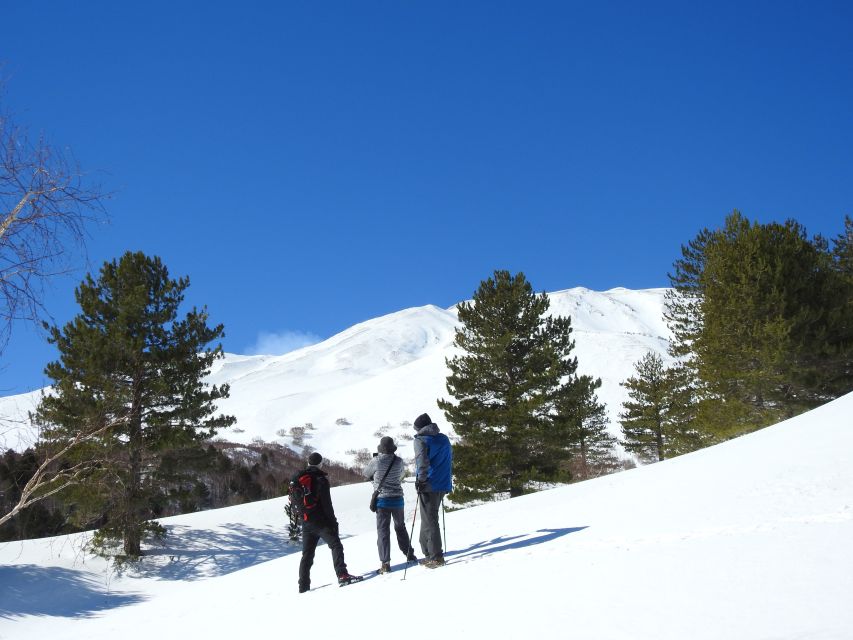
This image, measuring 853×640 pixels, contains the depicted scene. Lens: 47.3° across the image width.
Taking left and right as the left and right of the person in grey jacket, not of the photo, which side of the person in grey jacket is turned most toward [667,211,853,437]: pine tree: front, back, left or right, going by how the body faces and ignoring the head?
right

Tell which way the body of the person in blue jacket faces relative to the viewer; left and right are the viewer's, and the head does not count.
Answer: facing away from the viewer and to the left of the viewer

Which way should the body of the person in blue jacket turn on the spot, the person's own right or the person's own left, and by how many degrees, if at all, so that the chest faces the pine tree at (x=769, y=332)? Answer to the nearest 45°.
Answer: approximately 90° to the person's own right

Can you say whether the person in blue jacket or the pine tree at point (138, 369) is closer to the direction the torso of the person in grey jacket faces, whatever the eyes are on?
the pine tree

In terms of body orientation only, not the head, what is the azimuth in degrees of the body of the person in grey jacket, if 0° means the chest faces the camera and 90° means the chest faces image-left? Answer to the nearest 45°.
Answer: approximately 135°

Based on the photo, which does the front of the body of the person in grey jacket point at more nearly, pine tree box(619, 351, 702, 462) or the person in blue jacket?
the pine tree

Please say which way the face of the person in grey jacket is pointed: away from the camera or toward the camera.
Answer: away from the camera

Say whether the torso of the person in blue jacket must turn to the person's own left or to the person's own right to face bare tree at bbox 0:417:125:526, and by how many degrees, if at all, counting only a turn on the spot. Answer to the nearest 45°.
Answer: approximately 90° to the person's own left
